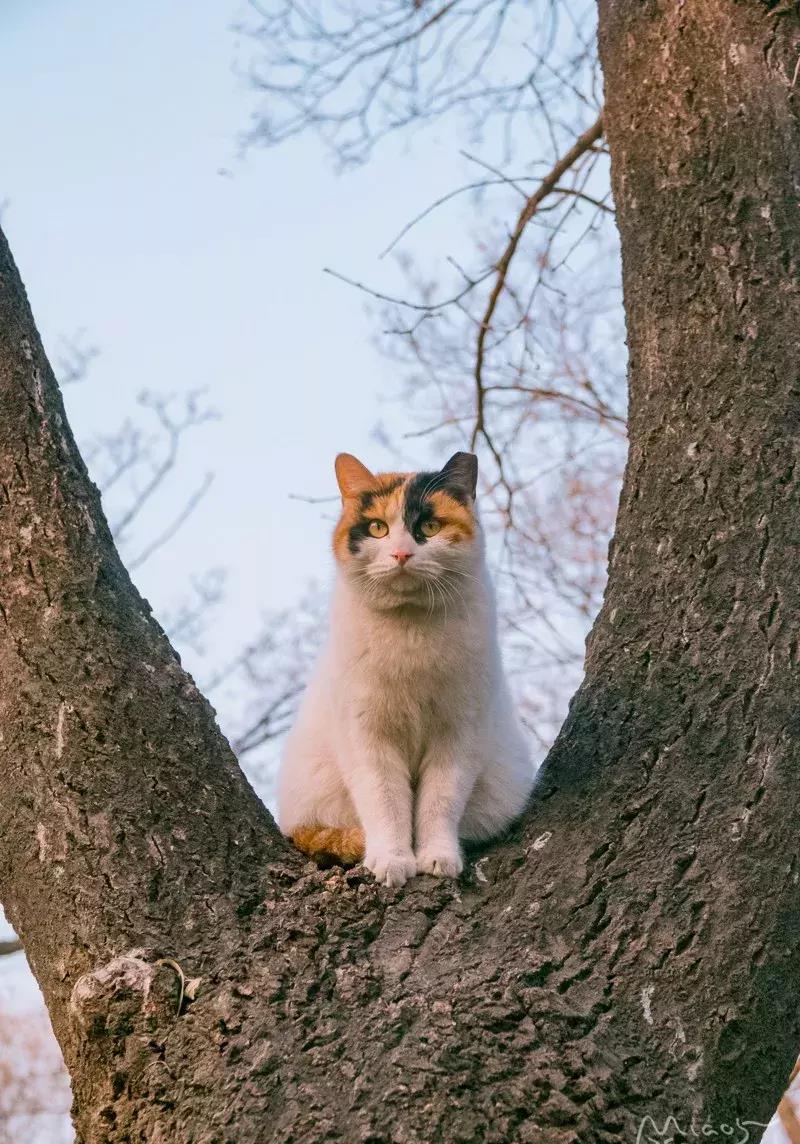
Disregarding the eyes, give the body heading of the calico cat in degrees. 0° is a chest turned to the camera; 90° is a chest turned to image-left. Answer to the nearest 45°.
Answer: approximately 0°
